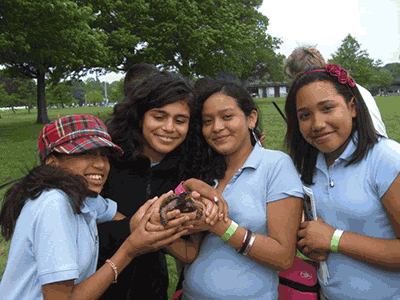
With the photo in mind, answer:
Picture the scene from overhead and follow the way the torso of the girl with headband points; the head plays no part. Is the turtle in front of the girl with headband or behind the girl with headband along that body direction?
in front

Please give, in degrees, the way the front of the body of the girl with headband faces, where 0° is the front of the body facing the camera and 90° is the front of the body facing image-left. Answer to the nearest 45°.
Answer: approximately 45°

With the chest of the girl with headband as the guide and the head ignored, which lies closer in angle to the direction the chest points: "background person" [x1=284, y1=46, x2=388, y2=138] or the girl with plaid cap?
the girl with plaid cap
